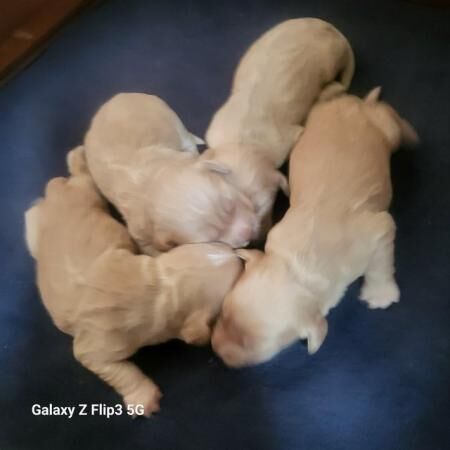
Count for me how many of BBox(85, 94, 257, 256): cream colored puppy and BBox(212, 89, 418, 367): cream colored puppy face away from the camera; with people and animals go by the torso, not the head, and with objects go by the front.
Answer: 0

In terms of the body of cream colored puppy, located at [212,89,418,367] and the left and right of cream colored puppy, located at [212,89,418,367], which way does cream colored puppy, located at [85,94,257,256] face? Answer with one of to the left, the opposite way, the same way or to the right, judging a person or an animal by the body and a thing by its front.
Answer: to the left

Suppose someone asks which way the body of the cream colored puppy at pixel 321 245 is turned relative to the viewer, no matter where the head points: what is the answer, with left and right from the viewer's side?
facing the viewer and to the left of the viewer

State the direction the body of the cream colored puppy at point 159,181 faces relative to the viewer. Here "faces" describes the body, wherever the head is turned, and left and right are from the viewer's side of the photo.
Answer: facing the viewer and to the right of the viewer
